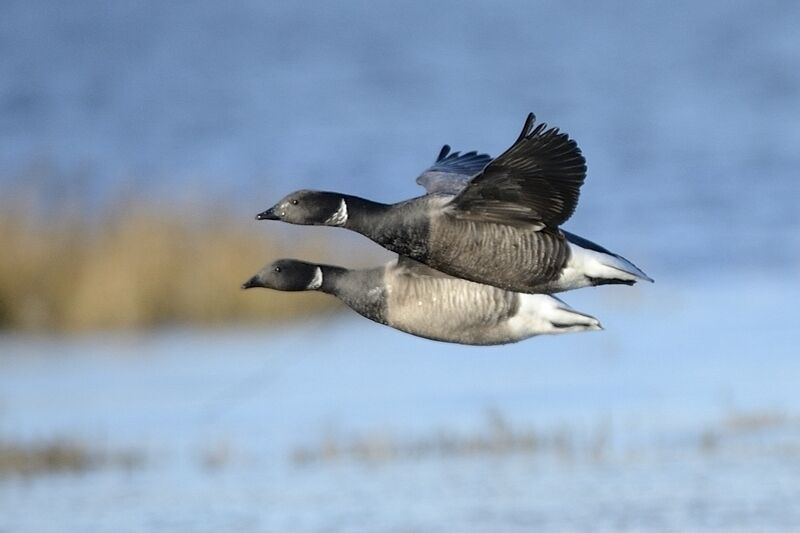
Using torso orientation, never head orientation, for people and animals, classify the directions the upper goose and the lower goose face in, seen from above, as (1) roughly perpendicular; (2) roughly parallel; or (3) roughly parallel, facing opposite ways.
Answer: roughly parallel

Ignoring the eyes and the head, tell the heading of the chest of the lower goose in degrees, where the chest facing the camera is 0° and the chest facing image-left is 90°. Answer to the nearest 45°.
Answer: approximately 90°

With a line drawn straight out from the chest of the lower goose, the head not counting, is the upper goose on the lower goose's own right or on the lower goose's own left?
on the lower goose's own left

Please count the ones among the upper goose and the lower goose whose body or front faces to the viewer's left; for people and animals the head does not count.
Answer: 2

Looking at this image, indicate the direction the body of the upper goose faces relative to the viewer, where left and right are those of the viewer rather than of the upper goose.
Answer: facing to the left of the viewer

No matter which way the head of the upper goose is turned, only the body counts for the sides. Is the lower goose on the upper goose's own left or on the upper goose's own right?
on the upper goose's own right
